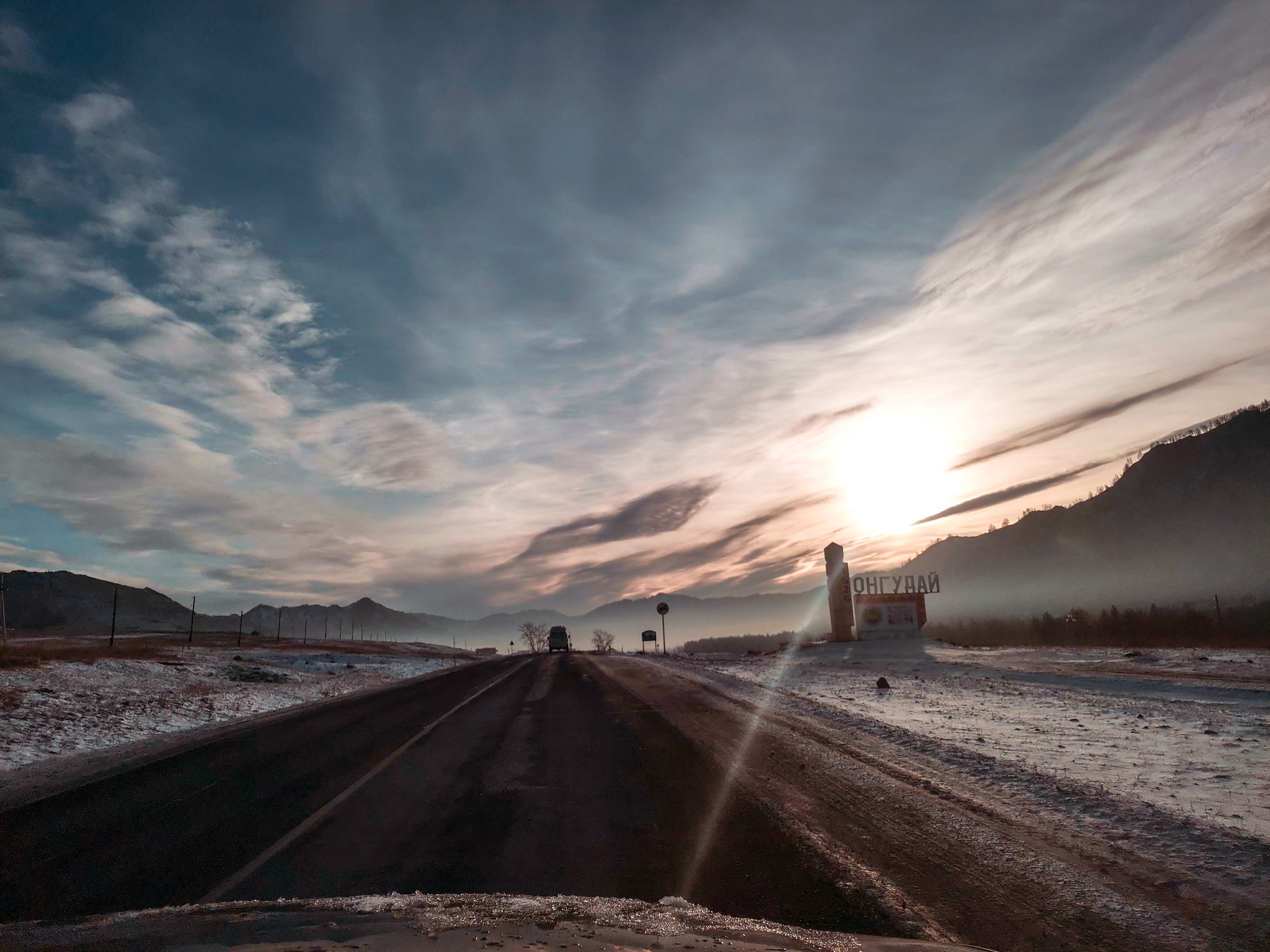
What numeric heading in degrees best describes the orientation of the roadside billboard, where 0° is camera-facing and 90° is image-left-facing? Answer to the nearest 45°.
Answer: approximately 0°
